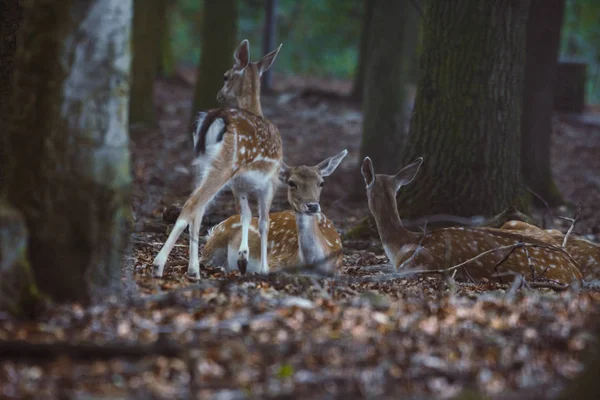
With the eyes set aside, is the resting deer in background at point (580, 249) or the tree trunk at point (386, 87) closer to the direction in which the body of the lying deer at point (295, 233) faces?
the resting deer in background

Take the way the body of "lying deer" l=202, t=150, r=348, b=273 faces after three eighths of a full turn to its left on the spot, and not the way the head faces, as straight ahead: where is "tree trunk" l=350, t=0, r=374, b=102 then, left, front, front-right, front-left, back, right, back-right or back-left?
front

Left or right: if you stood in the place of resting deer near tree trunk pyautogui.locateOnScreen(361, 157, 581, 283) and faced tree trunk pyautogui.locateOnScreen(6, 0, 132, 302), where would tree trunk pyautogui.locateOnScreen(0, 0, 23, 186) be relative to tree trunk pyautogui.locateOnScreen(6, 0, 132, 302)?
right

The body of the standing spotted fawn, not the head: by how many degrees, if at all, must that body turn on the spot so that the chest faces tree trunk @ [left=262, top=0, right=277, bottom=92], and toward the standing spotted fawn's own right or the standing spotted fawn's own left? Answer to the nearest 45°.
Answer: approximately 45° to the standing spotted fawn's own left

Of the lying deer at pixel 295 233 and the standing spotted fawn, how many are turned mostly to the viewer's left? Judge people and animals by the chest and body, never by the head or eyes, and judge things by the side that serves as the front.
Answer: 0

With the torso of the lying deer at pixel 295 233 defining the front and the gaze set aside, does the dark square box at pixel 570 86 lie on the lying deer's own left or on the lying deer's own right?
on the lying deer's own left

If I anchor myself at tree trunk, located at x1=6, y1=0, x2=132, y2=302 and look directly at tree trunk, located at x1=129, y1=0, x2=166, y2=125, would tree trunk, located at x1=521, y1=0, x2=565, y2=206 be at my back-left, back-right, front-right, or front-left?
front-right

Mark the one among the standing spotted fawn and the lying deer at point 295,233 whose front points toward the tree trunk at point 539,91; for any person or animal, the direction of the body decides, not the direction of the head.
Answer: the standing spotted fawn

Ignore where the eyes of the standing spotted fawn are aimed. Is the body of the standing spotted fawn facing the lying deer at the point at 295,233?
yes

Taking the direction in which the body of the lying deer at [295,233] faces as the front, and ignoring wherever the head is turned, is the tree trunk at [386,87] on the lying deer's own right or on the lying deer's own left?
on the lying deer's own left

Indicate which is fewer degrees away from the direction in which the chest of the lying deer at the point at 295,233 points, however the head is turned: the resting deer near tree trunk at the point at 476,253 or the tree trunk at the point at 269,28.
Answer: the resting deer near tree trunk

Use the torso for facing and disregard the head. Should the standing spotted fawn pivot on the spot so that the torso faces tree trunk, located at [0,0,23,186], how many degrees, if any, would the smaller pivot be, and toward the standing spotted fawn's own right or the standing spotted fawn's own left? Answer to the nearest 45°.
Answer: approximately 135° to the standing spotted fawn's own left

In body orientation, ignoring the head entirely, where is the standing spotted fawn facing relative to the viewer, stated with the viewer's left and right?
facing away from the viewer and to the right of the viewer

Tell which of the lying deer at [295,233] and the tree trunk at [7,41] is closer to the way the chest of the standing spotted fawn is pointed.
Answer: the lying deer
